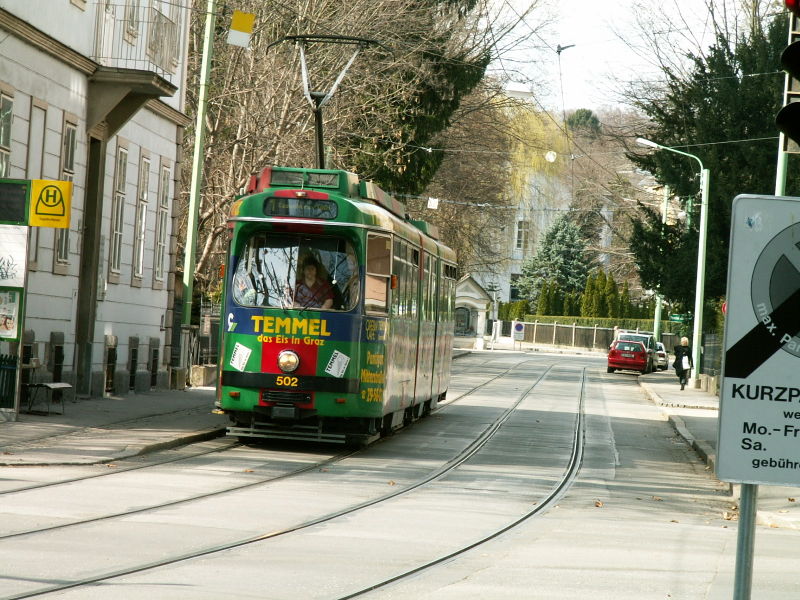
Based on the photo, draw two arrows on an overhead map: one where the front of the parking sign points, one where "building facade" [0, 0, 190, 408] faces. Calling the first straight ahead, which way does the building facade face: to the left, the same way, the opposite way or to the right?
to the left

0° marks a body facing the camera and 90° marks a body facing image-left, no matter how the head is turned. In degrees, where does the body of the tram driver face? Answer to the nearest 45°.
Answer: approximately 0°

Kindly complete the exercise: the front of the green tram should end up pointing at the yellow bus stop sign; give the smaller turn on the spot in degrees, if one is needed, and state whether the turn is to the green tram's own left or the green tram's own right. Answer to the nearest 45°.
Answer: approximately 90° to the green tram's own right

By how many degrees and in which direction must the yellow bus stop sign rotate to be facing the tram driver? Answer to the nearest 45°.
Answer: approximately 90° to its left

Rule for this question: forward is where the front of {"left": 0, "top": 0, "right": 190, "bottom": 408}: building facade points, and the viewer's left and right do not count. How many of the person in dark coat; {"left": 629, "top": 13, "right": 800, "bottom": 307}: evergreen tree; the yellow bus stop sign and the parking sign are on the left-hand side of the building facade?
2

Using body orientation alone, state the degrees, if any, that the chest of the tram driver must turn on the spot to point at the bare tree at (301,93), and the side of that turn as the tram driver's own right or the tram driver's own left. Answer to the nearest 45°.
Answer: approximately 180°

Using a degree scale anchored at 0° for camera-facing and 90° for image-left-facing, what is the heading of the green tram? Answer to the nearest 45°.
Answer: approximately 0°
